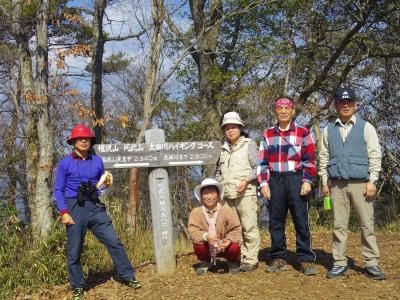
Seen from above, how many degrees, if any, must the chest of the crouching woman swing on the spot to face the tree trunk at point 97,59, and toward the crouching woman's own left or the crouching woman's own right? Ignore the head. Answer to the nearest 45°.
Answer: approximately 135° to the crouching woman's own right

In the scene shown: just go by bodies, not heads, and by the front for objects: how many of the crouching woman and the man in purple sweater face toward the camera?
2

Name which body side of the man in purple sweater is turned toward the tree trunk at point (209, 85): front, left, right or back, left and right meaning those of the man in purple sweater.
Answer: back

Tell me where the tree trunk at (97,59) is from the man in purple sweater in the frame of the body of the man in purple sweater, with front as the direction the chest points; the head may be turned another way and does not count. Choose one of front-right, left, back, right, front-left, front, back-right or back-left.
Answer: back

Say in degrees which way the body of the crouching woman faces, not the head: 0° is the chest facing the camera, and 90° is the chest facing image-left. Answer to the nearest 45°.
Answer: approximately 0°

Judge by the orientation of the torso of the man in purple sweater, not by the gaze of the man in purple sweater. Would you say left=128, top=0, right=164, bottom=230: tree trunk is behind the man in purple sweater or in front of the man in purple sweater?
behind

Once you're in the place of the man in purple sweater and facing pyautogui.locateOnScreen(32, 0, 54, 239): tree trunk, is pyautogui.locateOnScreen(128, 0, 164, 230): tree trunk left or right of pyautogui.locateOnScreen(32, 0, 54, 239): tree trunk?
right

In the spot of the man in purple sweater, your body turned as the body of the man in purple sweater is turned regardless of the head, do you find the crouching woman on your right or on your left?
on your left

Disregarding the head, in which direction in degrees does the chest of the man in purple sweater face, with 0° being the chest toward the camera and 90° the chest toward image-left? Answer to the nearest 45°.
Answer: approximately 0°

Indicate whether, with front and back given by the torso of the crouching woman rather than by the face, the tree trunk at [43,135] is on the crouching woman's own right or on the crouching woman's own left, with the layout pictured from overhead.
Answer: on the crouching woman's own right

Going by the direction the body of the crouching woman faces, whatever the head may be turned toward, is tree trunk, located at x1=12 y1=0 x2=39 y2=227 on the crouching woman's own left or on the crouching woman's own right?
on the crouching woman's own right
